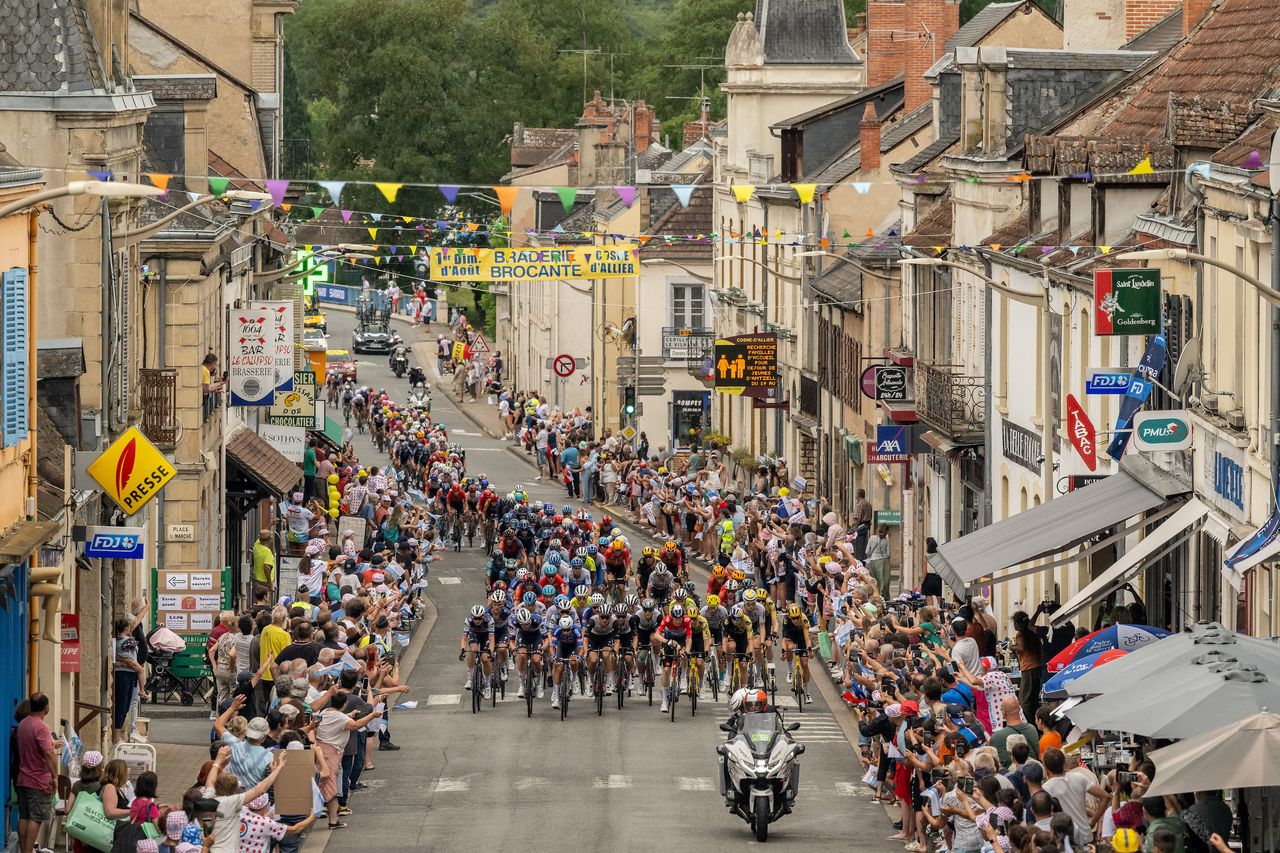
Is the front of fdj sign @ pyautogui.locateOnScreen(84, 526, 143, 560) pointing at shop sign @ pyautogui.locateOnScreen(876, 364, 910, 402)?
no

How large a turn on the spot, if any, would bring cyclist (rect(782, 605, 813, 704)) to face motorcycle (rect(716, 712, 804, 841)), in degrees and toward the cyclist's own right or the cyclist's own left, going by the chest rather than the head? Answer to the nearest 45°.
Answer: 0° — they already face it

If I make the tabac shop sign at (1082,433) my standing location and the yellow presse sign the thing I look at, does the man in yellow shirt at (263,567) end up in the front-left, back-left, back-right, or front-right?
front-right

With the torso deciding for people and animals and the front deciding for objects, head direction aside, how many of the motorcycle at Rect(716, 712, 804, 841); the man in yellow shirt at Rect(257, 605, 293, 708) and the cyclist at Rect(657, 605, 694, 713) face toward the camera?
2

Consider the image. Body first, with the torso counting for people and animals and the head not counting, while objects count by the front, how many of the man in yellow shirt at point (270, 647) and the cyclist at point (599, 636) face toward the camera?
1

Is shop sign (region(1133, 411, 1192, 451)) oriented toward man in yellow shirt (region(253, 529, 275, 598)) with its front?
no

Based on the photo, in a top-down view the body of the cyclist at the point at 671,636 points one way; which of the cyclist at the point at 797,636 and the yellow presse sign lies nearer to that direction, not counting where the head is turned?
the yellow presse sign

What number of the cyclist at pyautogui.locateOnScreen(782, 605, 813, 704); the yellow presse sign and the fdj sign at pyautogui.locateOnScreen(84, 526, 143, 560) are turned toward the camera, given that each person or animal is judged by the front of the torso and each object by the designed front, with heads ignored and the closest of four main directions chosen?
3

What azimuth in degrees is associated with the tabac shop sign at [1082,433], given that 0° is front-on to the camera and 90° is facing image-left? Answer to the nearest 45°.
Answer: approximately 0°

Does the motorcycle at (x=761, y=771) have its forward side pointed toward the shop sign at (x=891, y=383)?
no

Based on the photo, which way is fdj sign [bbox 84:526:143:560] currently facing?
toward the camera

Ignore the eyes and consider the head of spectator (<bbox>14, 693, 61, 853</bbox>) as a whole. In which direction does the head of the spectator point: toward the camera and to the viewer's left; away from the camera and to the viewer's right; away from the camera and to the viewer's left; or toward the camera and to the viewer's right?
away from the camera and to the viewer's right

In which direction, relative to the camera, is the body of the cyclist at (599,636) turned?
toward the camera

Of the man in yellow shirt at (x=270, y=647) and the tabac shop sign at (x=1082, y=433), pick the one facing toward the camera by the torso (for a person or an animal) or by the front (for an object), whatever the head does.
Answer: the tabac shop sign

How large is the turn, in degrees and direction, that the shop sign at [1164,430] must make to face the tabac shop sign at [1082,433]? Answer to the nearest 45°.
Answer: approximately 180°
